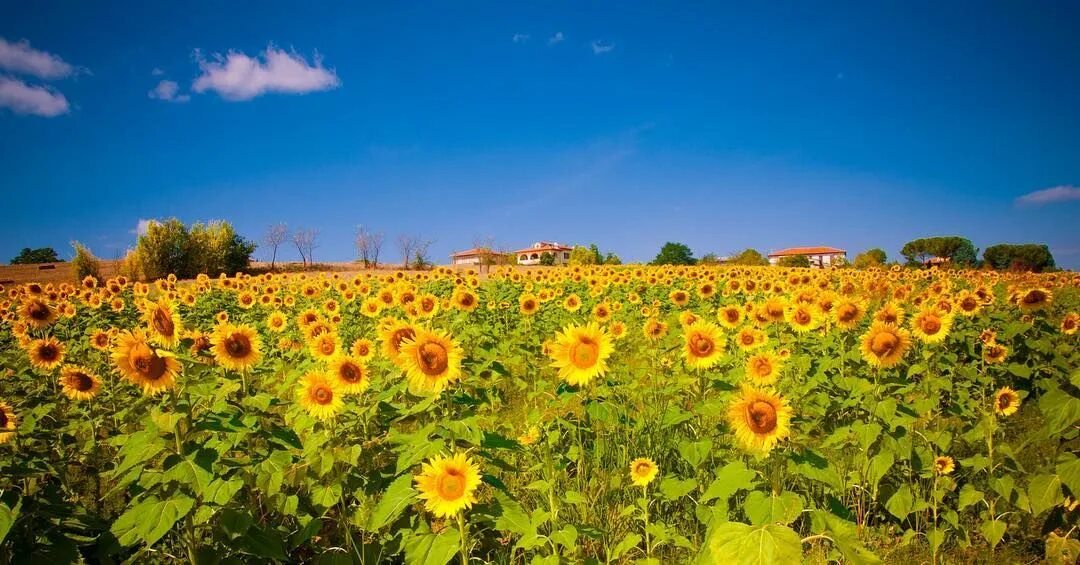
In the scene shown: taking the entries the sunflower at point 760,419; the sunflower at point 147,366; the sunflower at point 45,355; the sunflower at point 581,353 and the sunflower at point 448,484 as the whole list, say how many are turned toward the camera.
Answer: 5

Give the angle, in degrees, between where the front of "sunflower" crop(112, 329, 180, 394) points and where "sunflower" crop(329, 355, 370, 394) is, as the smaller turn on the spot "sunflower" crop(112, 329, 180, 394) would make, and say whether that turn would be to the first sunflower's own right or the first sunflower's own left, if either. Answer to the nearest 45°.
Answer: approximately 90° to the first sunflower's own left

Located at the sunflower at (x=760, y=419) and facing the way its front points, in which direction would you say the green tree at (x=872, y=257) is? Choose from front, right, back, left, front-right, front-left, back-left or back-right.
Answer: back

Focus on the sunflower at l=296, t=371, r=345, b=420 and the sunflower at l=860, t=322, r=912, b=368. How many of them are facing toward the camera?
2

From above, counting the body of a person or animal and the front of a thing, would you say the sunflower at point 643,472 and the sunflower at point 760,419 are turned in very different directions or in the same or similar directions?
same or similar directions

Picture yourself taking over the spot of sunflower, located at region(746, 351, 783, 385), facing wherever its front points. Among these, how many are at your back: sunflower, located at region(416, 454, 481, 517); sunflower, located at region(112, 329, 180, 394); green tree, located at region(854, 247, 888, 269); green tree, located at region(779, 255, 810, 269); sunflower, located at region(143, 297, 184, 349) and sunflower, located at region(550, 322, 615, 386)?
2

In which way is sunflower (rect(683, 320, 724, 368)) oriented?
toward the camera

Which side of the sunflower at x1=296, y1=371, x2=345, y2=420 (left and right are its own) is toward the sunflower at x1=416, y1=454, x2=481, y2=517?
front

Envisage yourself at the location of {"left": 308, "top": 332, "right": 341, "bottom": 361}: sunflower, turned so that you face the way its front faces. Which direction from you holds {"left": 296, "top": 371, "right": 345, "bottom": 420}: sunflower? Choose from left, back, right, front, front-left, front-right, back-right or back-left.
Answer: front

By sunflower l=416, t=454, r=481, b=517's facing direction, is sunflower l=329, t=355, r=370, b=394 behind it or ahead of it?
behind

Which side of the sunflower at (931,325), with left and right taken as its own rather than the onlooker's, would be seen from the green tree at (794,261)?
back

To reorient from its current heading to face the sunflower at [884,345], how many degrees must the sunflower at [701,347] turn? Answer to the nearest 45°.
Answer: approximately 90° to its left

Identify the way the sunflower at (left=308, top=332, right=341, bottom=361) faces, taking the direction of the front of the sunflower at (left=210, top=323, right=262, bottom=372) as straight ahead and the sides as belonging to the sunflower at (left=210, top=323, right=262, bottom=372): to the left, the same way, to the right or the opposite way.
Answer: the same way

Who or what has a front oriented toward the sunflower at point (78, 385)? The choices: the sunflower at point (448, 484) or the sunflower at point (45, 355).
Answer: the sunflower at point (45, 355)

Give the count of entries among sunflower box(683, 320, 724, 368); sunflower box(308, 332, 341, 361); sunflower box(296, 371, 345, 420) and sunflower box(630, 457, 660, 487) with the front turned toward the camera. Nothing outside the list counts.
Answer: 4

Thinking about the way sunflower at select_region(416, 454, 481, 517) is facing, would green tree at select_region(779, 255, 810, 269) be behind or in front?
behind

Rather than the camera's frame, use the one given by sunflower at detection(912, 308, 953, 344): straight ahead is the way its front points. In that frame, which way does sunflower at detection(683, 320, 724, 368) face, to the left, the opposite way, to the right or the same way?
the same way
